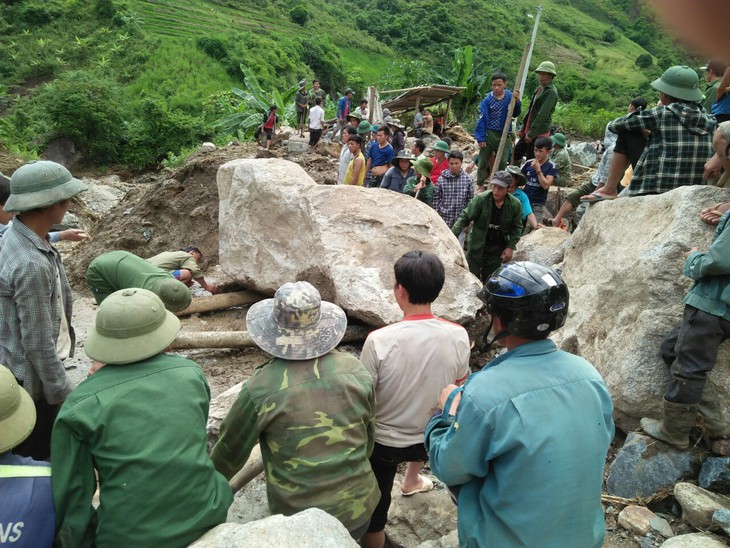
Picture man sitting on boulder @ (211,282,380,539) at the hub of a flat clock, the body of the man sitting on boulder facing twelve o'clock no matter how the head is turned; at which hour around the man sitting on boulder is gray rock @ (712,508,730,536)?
The gray rock is roughly at 3 o'clock from the man sitting on boulder.

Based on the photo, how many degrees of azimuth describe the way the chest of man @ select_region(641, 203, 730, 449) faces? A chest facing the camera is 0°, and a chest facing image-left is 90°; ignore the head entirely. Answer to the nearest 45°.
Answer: approximately 90°

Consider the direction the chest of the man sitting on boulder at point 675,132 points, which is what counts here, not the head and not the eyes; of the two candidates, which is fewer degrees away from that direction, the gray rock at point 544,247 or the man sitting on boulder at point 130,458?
the gray rock

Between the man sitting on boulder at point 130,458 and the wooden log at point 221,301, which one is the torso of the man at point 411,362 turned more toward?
the wooden log

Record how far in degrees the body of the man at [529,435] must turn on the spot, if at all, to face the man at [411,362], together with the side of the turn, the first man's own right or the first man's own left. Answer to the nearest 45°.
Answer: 0° — they already face them

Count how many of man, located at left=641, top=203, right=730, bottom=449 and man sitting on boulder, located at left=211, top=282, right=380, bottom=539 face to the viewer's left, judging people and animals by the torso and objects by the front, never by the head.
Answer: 1

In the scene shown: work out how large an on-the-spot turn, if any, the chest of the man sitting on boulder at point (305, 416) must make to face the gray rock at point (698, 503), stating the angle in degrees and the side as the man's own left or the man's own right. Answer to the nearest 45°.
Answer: approximately 90° to the man's own right

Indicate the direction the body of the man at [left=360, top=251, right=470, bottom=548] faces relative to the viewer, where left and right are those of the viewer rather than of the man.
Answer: facing away from the viewer

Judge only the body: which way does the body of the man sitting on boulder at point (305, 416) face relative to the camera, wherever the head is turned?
away from the camera

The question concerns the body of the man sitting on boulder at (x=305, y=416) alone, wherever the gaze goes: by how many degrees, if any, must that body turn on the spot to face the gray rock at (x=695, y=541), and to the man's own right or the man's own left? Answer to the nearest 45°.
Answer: approximately 90° to the man's own right

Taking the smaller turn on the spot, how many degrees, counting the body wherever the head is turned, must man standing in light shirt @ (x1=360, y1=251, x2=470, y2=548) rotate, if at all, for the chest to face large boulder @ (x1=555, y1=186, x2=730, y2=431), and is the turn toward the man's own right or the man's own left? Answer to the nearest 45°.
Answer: approximately 45° to the man's own right

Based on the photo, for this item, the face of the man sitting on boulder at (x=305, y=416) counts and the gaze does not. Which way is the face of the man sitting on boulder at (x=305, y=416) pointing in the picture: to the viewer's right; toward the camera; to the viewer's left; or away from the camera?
away from the camera
